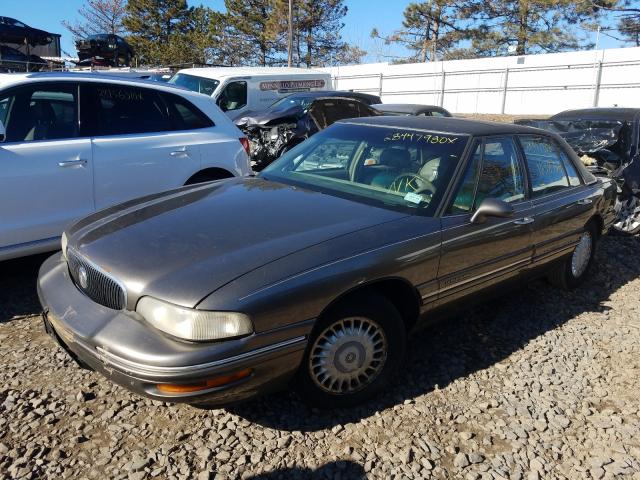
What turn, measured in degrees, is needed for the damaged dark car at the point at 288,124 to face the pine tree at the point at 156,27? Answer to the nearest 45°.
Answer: approximately 135° to its right

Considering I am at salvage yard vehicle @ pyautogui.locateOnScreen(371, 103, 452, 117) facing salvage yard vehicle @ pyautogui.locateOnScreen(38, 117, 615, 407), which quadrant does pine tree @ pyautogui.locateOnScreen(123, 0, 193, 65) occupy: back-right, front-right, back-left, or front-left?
back-right

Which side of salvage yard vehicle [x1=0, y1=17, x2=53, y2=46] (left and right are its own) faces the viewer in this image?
right

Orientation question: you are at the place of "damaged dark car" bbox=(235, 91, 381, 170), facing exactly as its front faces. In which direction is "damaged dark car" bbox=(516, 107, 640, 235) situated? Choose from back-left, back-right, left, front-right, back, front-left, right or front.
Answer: left

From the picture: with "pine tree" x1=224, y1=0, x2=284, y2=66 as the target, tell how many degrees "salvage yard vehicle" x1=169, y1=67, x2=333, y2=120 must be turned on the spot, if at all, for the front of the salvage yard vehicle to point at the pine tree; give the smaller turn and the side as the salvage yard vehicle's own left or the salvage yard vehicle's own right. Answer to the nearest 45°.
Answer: approximately 135° to the salvage yard vehicle's own right

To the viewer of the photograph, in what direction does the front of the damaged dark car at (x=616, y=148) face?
facing the viewer and to the left of the viewer

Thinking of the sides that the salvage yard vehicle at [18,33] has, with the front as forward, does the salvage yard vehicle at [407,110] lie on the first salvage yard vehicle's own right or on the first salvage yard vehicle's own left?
on the first salvage yard vehicle's own right
